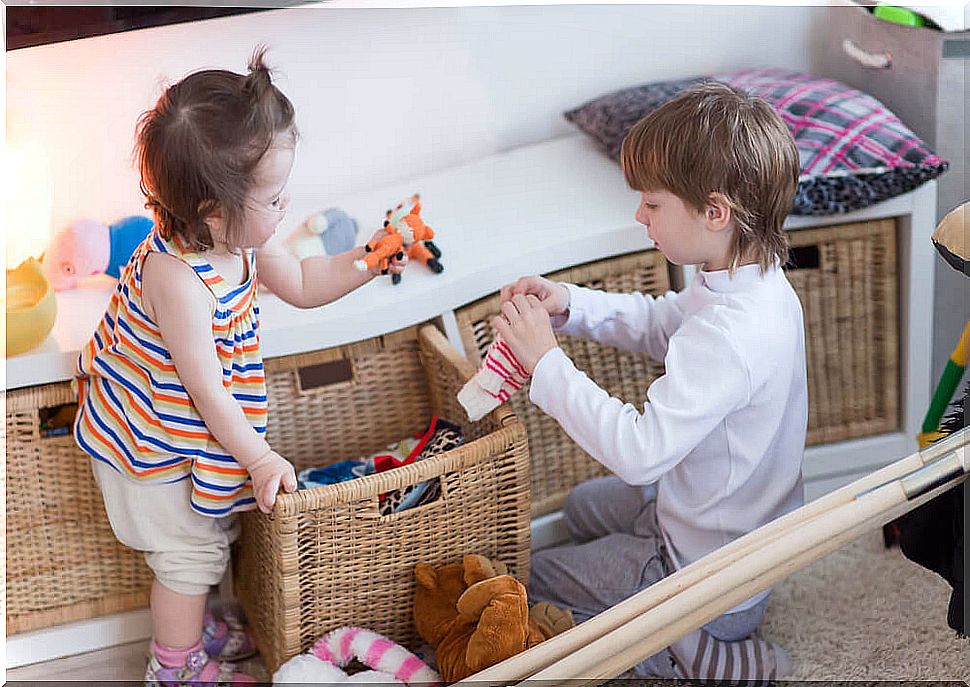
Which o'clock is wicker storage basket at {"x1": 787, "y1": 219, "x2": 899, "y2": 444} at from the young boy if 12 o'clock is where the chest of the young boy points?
The wicker storage basket is roughly at 4 o'clock from the young boy.

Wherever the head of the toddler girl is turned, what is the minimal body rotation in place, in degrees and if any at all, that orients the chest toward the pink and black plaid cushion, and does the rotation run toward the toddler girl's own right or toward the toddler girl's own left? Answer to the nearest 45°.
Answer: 0° — they already face it

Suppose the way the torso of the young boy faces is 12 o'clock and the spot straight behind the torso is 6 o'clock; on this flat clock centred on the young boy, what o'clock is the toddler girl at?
The toddler girl is roughly at 12 o'clock from the young boy.

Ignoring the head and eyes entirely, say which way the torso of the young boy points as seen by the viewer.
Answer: to the viewer's left

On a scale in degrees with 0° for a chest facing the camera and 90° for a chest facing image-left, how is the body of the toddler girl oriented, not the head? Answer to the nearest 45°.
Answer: approximately 270°

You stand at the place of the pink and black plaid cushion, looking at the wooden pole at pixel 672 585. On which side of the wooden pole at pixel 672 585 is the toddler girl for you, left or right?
right

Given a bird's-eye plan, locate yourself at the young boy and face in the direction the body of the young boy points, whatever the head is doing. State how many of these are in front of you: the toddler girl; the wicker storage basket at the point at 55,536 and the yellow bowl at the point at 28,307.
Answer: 3

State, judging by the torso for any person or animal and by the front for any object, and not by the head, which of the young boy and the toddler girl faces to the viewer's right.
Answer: the toddler girl

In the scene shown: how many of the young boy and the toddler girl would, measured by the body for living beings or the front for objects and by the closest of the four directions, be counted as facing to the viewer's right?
1

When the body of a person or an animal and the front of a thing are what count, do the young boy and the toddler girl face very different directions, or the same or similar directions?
very different directions

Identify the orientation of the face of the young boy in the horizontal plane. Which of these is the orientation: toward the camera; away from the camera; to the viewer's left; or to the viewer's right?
to the viewer's left
